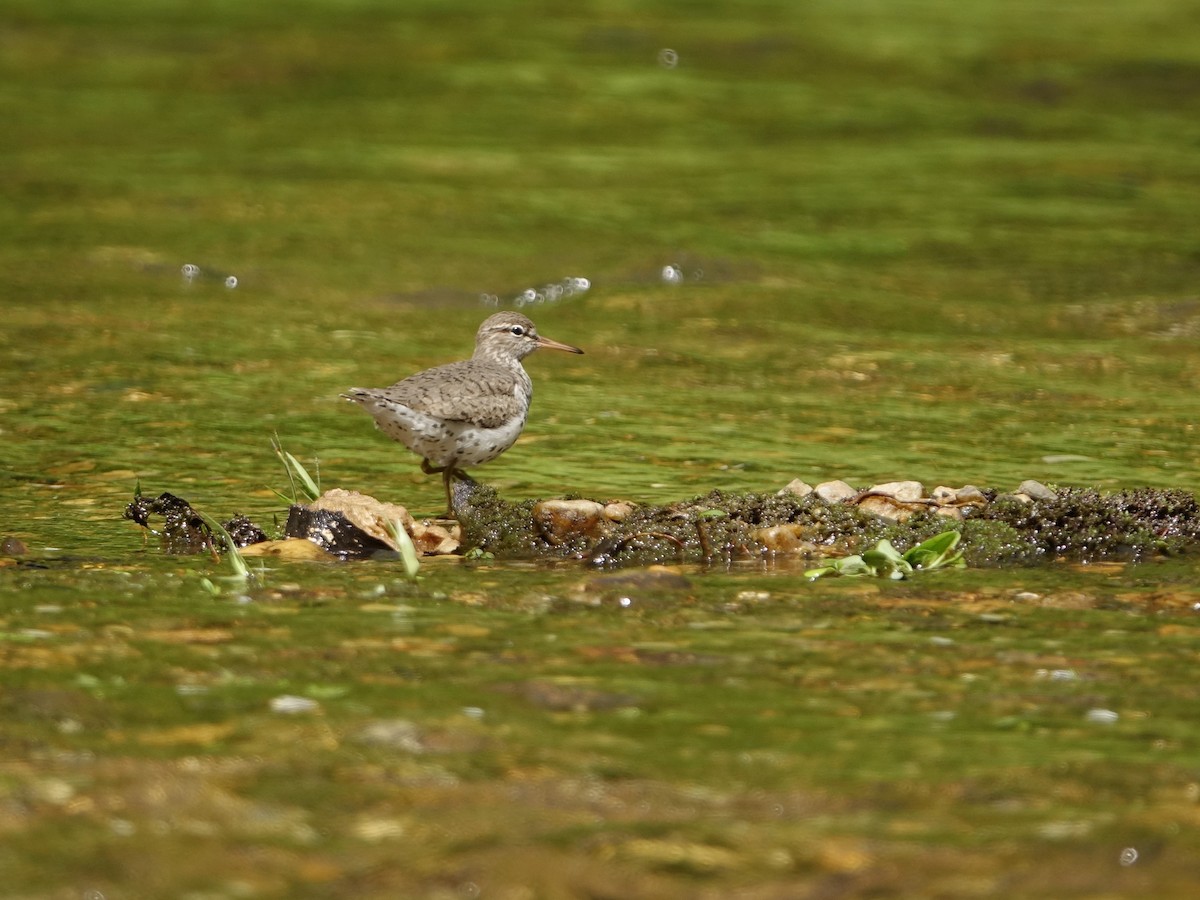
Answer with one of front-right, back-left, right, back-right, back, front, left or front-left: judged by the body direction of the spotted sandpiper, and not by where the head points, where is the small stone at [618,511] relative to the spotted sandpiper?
front-right

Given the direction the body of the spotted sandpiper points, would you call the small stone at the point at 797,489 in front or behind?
in front

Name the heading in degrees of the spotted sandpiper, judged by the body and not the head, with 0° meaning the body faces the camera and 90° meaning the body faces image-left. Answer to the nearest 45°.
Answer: approximately 270°

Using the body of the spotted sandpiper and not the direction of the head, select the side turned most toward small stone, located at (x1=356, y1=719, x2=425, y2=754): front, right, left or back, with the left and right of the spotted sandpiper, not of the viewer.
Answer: right

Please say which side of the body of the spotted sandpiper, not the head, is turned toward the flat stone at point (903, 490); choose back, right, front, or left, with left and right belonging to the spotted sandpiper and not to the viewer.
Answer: front

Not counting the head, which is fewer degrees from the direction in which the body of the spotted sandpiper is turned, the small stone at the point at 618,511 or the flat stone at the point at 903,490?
the flat stone

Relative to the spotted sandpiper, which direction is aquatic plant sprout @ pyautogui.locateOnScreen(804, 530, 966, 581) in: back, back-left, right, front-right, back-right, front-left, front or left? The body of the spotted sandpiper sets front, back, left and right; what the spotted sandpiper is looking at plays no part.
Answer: front-right

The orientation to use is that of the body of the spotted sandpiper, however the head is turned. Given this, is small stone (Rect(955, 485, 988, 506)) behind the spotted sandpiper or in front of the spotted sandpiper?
in front

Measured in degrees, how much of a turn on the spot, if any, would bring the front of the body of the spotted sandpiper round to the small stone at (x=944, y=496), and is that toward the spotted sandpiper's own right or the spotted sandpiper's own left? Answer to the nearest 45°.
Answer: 0° — it already faces it

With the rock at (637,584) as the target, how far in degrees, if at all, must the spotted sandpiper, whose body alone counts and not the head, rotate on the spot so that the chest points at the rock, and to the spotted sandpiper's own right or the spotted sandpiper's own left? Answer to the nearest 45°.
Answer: approximately 90° to the spotted sandpiper's own right
